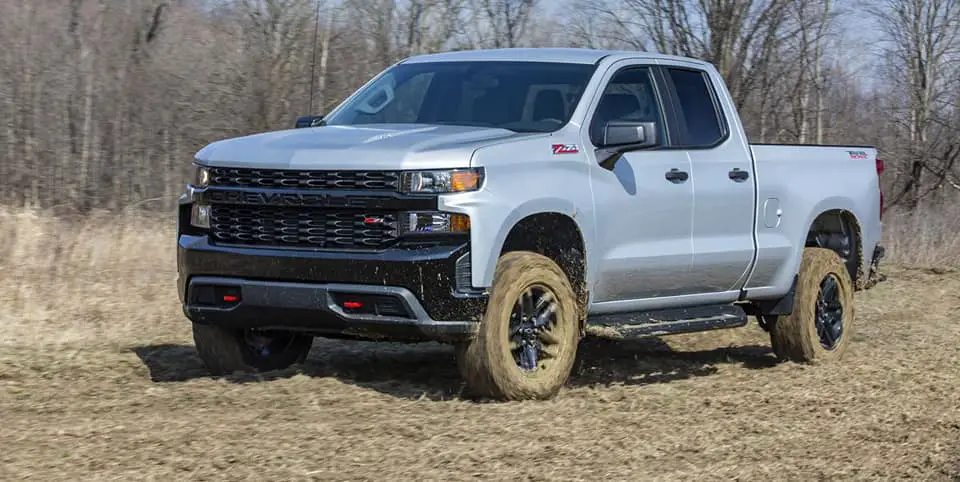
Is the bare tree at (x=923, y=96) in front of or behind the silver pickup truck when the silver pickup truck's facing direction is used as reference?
behind

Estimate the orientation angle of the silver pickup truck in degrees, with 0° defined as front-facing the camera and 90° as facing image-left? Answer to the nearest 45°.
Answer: approximately 45°
